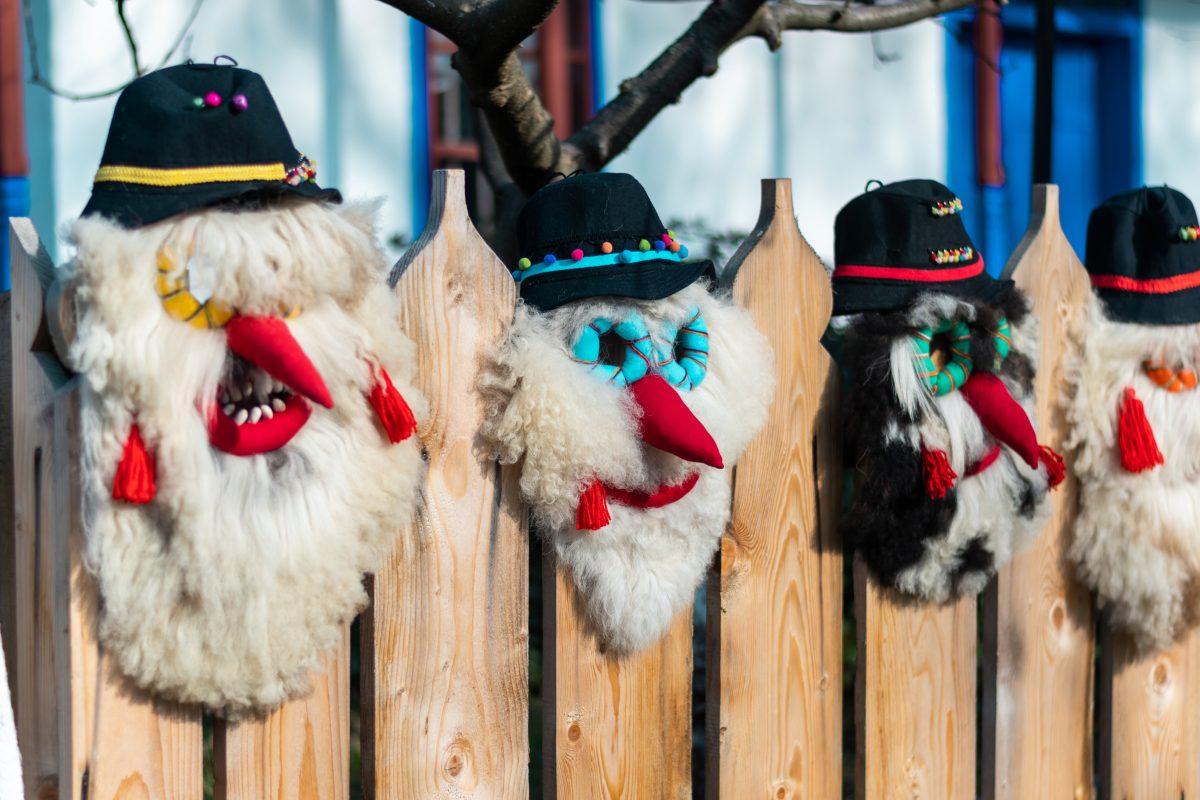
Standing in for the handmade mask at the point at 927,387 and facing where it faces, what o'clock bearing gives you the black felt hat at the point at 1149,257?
The black felt hat is roughly at 9 o'clock from the handmade mask.

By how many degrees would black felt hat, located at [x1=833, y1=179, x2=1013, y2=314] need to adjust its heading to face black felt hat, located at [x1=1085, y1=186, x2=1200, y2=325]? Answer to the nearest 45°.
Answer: approximately 90° to its left

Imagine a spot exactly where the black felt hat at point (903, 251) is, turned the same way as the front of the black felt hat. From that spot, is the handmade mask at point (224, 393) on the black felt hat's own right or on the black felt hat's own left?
on the black felt hat's own right

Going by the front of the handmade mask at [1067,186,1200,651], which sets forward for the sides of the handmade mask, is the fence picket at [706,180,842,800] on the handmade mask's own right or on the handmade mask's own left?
on the handmade mask's own right

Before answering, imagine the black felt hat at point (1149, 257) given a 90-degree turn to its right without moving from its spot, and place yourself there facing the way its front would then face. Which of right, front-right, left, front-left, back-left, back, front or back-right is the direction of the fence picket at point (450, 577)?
front

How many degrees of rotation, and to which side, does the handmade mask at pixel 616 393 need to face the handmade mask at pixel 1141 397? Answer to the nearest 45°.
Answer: approximately 90° to its left

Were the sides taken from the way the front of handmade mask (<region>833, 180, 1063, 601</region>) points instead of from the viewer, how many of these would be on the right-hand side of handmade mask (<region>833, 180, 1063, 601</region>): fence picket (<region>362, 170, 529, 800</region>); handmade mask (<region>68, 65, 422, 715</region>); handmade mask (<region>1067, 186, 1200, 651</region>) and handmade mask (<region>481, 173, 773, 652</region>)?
3

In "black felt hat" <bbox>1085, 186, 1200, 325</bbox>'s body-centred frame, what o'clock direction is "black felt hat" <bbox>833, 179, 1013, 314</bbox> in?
"black felt hat" <bbox>833, 179, 1013, 314</bbox> is roughly at 3 o'clock from "black felt hat" <bbox>1085, 186, 1200, 325</bbox>.

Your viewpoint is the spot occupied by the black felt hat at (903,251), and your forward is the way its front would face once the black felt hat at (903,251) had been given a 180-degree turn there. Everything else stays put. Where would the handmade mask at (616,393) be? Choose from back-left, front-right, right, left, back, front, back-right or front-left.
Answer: left

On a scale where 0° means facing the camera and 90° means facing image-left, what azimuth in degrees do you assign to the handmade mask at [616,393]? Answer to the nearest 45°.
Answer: approximately 315°

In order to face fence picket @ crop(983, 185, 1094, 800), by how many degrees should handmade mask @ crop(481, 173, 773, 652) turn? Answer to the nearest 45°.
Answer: approximately 90° to its left
